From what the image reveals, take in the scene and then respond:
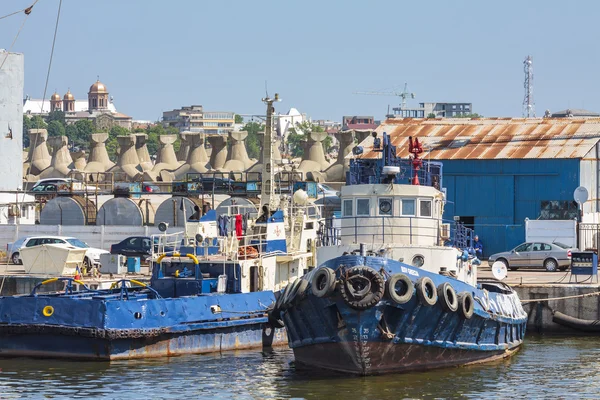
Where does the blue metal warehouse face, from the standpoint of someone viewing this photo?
facing the viewer

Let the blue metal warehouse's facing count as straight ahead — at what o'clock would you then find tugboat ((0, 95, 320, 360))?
The tugboat is roughly at 1 o'clock from the blue metal warehouse.

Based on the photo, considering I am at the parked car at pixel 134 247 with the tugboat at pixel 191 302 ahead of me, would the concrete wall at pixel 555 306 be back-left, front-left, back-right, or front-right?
front-left

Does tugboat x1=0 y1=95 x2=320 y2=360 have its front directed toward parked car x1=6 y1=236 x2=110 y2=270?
no

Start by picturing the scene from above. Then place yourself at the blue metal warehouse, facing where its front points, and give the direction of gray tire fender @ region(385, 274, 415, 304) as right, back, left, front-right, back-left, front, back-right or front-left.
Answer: front

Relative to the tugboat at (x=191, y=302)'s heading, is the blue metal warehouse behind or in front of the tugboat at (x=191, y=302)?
in front

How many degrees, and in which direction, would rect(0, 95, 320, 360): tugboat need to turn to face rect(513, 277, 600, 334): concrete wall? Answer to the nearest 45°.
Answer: approximately 45° to its right

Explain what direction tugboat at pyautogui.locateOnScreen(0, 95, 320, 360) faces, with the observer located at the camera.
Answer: facing away from the viewer and to the right of the viewer

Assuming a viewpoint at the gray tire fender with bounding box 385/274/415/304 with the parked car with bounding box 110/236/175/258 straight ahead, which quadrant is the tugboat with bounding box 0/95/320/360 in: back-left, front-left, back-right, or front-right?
front-left

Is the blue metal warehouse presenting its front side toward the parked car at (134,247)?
no

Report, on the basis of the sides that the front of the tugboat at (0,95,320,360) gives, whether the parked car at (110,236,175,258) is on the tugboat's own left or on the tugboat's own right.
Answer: on the tugboat's own left

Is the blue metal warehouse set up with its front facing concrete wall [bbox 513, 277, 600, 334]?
yes

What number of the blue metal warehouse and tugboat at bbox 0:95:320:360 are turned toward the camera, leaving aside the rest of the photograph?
1
